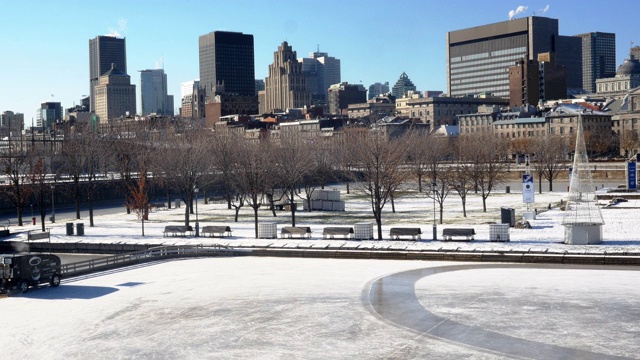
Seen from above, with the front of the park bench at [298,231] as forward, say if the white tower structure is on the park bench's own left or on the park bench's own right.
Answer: on the park bench's own left

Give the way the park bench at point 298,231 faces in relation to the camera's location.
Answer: facing the viewer

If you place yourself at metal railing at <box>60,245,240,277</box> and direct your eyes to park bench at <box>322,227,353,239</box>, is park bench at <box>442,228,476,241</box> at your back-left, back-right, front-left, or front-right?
front-right

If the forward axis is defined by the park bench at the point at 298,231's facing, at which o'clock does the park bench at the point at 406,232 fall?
the park bench at the point at 406,232 is roughly at 10 o'clock from the park bench at the point at 298,231.

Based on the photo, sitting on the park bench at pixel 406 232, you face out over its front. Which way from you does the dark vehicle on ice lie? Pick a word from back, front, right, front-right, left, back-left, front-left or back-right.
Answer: front-right

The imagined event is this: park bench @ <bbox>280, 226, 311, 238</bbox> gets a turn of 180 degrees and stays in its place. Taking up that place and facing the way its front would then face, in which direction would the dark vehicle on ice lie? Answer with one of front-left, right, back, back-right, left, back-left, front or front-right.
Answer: back-left

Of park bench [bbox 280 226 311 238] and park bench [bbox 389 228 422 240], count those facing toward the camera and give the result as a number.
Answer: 2

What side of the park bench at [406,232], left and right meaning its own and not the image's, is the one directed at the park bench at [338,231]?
right

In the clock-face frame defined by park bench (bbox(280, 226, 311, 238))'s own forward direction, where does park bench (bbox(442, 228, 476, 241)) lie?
park bench (bbox(442, 228, 476, 241)) is roughly at 10 o'clock from park bench (bbox(280, 226, 311, 238)).

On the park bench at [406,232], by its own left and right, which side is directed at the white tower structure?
left

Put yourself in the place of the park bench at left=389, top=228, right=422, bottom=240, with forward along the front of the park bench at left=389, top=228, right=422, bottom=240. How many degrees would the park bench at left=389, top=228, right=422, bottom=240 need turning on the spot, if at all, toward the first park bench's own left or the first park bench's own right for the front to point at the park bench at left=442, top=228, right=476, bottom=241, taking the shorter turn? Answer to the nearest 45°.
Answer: approximately 90° to the first park bench's own left

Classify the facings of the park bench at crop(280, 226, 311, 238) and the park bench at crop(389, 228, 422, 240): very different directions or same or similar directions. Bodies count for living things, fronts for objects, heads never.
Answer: same or similar directions

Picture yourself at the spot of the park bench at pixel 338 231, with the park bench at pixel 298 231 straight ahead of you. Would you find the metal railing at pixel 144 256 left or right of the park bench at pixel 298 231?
left
